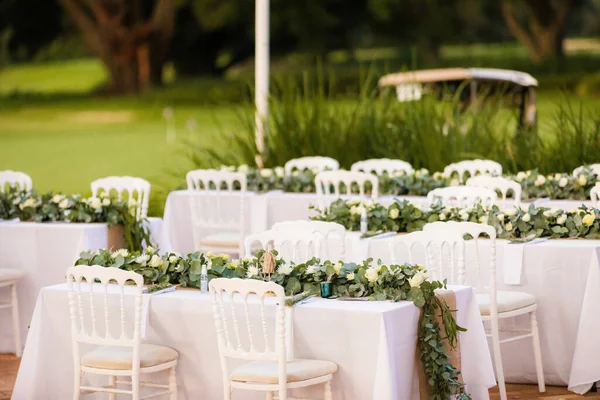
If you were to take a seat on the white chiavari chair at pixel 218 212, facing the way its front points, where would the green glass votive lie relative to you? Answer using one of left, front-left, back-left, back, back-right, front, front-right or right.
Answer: back

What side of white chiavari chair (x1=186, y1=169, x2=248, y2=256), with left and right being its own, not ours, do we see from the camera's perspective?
back

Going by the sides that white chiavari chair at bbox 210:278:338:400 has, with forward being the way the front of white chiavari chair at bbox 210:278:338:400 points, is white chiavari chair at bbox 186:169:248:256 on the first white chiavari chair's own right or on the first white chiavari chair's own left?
on the first white chiavari chair's own left

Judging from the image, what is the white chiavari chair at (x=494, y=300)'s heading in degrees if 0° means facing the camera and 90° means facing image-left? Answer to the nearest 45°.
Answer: approximately 225°

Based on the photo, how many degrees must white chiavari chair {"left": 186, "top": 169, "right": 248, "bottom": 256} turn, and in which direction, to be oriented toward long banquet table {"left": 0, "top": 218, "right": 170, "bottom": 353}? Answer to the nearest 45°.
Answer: approximately 135° to its left

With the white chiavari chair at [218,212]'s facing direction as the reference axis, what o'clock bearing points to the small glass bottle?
The small glass bottle is roughly at 6 o'clock from the white chiavari chair.

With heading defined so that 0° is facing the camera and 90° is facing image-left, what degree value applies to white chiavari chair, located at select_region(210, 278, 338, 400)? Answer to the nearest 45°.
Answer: approximately 225°

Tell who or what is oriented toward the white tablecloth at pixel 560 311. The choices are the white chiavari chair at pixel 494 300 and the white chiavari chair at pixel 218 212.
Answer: the white chiavari chair at pixel 494 300

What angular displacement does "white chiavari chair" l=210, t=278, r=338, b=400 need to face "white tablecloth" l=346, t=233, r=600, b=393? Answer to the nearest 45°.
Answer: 0° — it already faces it

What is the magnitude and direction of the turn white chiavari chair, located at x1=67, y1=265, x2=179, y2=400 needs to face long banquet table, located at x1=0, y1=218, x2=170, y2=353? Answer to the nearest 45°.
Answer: approximately 45° to its left
